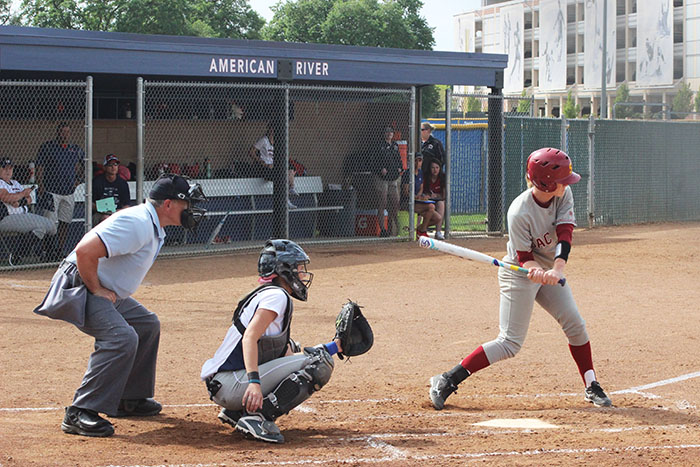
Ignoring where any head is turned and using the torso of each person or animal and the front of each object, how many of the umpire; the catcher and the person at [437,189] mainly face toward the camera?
1

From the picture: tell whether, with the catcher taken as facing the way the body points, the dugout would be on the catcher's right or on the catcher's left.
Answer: on the catcher's left

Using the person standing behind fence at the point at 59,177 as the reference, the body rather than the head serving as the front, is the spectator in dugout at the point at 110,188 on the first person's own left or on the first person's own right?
on the first person's own left

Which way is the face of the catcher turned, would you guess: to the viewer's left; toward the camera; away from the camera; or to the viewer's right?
to the viewer's right

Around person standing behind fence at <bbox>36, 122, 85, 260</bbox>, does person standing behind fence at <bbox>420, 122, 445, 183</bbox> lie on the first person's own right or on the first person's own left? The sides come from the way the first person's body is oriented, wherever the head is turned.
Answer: on the first person's own left

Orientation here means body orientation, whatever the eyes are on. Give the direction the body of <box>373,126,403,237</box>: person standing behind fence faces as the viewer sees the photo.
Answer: toward the camera

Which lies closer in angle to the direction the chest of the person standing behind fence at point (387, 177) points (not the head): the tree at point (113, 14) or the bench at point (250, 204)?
the bench

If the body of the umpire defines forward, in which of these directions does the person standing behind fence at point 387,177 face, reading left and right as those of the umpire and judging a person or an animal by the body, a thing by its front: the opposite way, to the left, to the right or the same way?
to the right

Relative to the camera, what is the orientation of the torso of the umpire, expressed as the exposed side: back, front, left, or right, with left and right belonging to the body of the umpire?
right

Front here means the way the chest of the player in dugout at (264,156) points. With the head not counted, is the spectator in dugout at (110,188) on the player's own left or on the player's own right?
on the player's own right

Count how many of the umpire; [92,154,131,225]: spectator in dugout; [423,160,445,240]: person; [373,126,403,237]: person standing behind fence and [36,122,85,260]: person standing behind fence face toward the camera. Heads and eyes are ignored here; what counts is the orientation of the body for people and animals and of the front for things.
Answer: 4

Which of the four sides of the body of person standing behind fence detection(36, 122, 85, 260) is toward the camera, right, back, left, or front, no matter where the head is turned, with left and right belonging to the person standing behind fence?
front

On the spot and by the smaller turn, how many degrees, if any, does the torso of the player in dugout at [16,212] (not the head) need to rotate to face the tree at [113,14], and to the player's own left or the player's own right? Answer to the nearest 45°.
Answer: approximately 135° to the player's own left

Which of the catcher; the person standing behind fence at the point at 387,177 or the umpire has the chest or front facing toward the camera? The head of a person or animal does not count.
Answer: the person standing behind fence

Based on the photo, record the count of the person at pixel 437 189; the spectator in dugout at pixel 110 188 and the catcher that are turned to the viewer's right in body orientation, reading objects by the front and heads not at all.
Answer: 1

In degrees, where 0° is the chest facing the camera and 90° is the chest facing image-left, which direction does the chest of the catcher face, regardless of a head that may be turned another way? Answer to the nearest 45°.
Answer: approximately 270°
